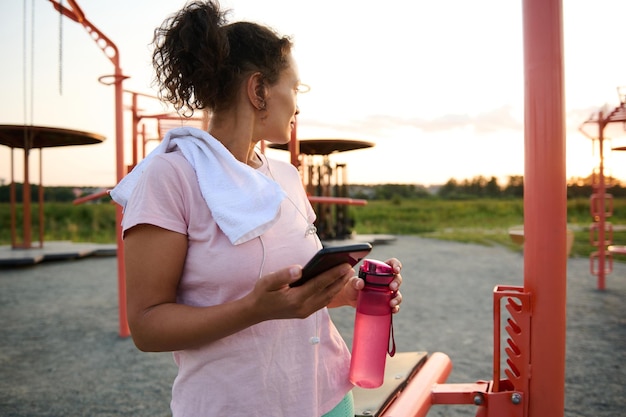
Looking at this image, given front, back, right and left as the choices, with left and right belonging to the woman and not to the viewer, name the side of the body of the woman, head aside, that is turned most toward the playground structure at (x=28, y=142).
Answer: back

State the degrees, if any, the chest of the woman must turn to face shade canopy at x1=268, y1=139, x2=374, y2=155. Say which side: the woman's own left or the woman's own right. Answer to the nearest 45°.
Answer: approximately 135° to the woman's own left

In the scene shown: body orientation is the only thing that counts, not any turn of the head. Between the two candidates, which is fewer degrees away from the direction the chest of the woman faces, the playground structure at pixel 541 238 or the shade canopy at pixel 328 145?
the playground structure

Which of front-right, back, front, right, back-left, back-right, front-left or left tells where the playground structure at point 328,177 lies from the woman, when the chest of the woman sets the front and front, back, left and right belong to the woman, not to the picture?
back-left

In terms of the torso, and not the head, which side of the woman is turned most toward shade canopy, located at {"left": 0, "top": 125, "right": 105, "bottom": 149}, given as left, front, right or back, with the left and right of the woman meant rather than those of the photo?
back

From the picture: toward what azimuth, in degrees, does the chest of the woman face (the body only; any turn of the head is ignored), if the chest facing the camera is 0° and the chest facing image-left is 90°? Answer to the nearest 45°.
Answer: approximately 315°

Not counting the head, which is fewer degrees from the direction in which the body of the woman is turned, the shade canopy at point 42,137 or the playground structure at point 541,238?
the playground structure
